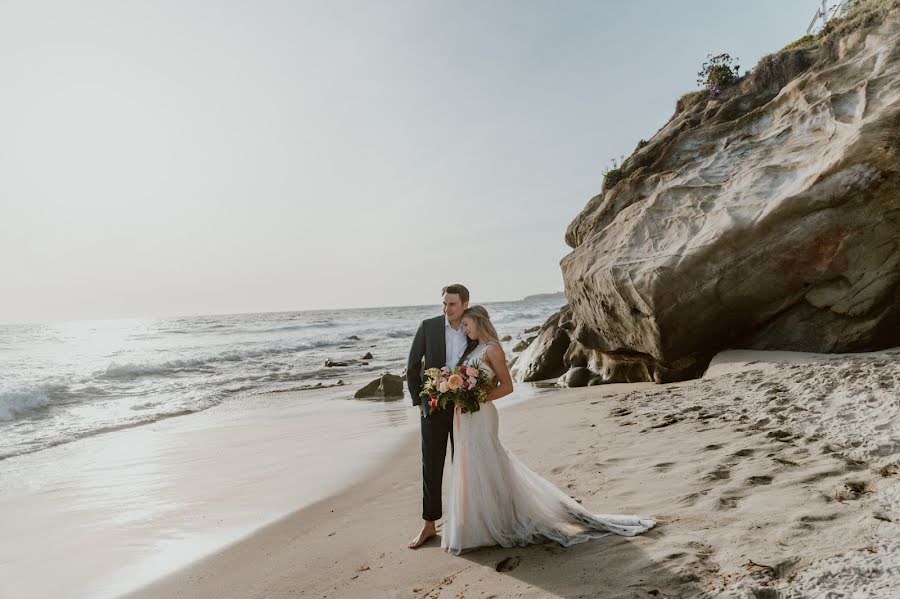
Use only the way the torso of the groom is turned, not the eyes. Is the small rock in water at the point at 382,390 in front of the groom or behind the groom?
behind

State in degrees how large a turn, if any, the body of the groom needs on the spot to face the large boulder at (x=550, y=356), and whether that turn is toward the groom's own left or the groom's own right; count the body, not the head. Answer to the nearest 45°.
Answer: approximately 135° to the groom's own left

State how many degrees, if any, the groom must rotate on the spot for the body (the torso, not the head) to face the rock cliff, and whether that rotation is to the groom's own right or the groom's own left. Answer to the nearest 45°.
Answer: approximately 90° to the groom's own left
